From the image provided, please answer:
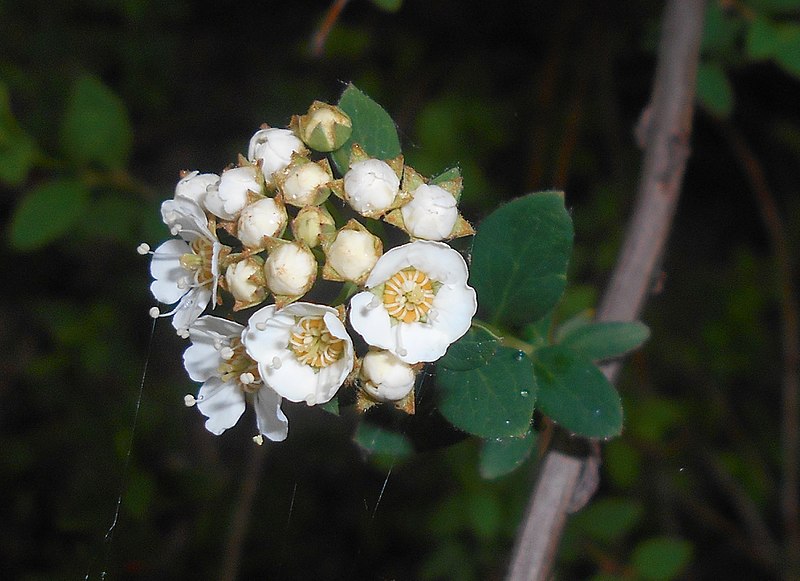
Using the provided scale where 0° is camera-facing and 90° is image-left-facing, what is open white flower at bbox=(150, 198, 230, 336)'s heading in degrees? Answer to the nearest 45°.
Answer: approximately 45°

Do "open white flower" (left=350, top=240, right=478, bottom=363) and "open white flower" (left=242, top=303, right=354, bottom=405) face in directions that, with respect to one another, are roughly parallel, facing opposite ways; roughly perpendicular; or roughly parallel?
roughly parallel

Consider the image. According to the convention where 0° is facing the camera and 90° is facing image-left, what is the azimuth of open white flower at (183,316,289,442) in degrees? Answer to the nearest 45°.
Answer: approximately 45°

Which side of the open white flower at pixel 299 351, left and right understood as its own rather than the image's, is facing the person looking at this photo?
front

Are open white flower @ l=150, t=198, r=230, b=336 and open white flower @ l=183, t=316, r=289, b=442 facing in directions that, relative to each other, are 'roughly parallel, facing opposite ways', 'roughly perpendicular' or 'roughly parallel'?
roughly parallel

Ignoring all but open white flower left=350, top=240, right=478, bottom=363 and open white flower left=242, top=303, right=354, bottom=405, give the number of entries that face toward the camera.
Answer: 2

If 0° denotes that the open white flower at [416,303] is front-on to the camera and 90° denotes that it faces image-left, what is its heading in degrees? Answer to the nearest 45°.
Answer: approximately 0°
